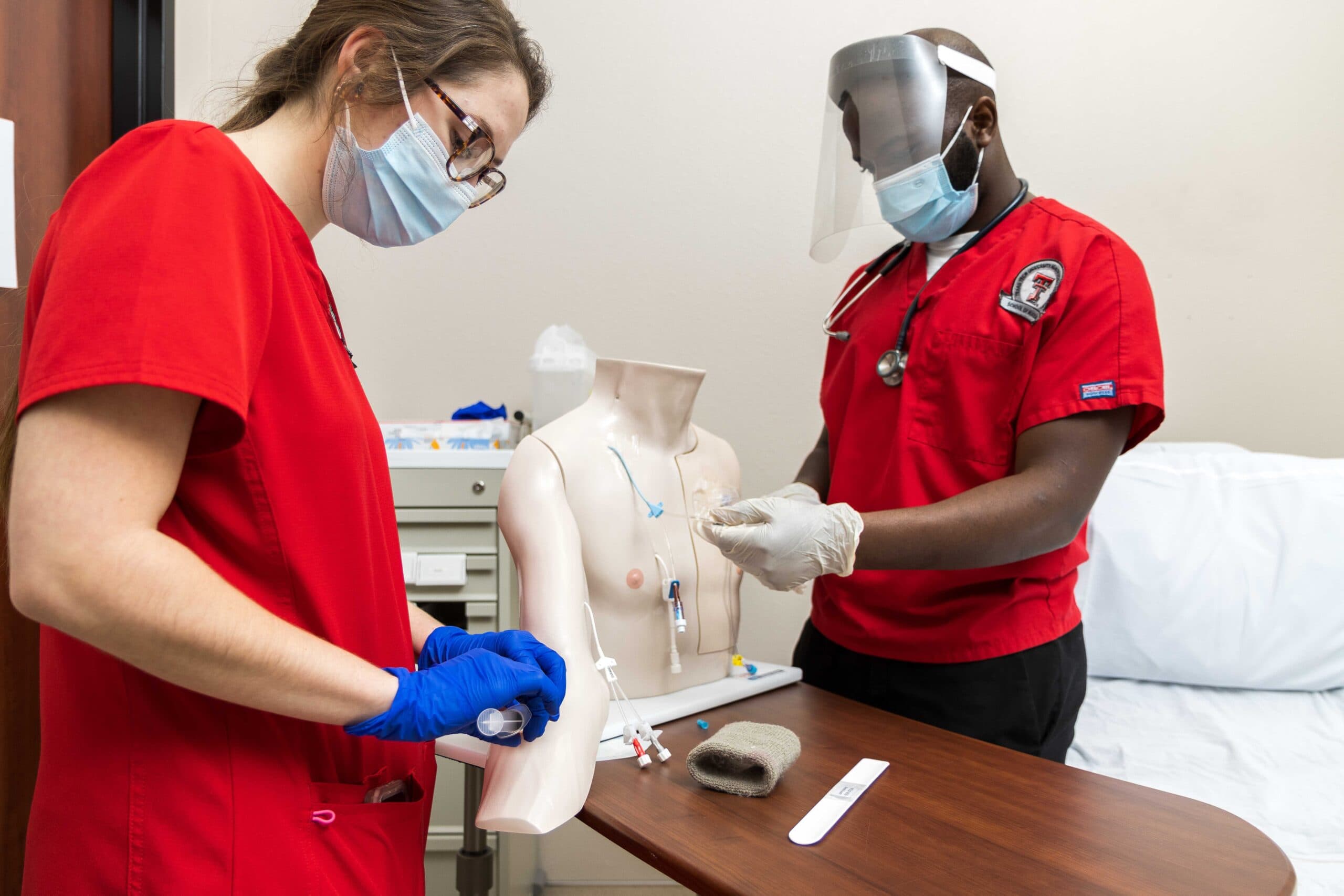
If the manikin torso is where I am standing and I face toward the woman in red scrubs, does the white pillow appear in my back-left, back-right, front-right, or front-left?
back-left

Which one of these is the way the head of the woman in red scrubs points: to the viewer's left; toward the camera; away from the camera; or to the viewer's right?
to the viewer's right

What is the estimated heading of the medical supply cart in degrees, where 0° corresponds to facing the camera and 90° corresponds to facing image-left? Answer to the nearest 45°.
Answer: approximately 0°

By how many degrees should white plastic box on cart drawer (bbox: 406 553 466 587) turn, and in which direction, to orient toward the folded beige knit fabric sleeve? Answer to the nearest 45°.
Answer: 0° — it already faces it

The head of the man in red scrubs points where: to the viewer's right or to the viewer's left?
to the viewer's left

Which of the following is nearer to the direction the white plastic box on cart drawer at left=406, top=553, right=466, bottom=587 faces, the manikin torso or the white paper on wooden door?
the manikin torso

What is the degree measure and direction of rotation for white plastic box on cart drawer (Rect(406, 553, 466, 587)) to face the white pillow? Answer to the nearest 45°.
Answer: approximately 90° to its left

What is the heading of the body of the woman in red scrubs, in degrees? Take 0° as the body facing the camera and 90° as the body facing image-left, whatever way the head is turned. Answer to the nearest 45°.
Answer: approximately 270°
